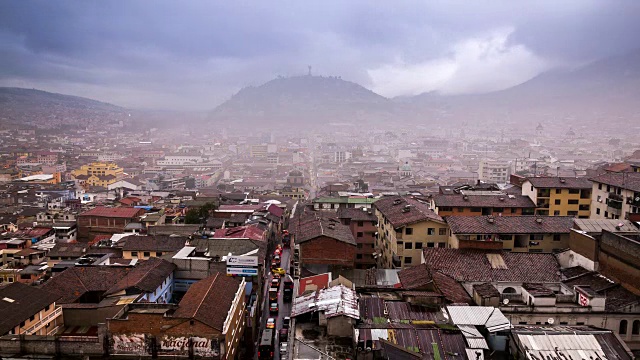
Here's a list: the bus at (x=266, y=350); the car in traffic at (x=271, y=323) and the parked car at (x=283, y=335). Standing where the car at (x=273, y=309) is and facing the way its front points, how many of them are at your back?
3

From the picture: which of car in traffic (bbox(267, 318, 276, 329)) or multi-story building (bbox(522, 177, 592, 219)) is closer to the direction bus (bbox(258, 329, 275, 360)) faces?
the car in traffic

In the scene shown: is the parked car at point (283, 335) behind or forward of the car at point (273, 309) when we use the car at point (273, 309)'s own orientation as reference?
behind

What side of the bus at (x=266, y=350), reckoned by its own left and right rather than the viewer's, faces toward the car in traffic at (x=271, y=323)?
front

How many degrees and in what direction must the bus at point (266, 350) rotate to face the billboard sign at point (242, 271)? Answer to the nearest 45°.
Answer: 0° — it already faces it

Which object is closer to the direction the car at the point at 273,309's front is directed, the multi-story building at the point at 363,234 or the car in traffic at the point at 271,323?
the multi-story building

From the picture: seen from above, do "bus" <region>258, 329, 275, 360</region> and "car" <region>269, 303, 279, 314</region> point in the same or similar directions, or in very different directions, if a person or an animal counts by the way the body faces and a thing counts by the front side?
same or similar directions

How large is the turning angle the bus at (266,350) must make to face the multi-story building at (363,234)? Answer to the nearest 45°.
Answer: approximately 45° to its right

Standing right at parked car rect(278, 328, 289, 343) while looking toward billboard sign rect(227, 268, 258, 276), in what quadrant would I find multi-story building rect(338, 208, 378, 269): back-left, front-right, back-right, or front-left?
front-right

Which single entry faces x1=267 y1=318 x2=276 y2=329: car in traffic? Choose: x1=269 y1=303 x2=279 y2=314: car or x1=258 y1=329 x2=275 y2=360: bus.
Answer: the bus

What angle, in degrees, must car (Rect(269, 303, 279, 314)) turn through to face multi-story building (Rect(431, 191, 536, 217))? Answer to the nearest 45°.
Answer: approximately 90° to its right

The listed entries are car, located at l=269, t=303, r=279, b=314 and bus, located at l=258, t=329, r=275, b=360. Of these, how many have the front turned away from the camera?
2

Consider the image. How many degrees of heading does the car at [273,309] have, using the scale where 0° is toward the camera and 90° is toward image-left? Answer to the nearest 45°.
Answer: approximately 180°

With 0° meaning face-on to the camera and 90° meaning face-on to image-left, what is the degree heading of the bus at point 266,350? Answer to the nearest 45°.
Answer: approximately 180°
